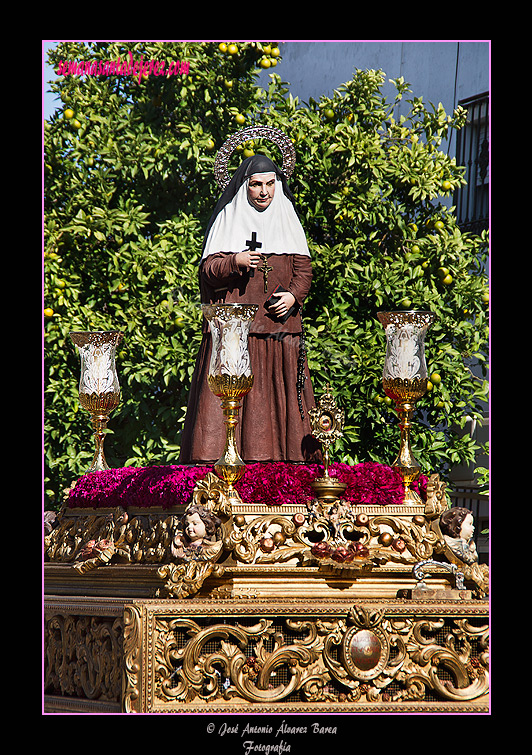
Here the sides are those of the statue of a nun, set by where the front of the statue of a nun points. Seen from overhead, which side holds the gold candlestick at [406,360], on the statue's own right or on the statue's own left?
on the statue's own left

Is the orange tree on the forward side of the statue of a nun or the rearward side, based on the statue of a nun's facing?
on the rearward side

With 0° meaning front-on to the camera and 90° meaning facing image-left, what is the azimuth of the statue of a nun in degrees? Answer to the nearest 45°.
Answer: approximately 0°

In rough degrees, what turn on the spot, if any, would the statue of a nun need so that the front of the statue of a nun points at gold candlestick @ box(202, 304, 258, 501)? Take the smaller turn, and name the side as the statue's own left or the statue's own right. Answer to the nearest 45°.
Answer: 0° — it already faces it
